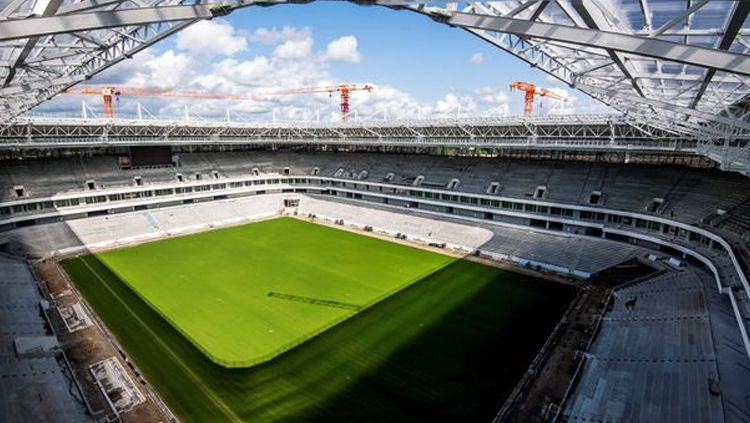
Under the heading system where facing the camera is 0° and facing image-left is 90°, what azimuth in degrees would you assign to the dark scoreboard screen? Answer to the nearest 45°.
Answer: approximately 0°
